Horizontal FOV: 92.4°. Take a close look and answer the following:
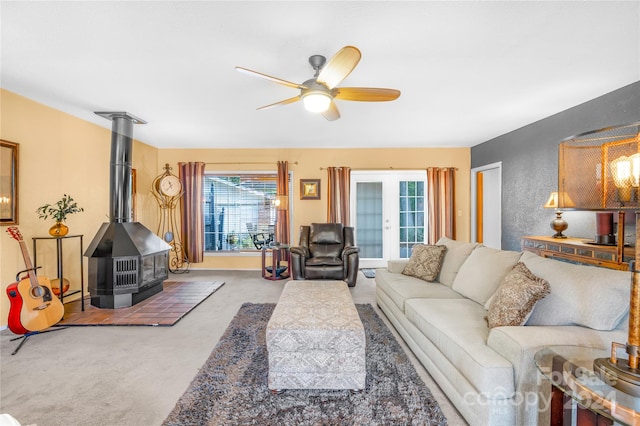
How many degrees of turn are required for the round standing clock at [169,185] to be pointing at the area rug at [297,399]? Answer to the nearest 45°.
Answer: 0° — it already faces it

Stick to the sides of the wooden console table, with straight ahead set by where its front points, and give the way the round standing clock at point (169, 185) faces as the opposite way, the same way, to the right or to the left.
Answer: to the left

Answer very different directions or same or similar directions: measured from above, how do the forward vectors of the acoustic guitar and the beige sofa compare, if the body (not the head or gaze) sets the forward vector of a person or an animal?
very different directions

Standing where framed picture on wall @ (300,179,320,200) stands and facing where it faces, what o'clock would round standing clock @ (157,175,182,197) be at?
The round standing clock is roughly at 3 o'clock from the framed picture on wall.

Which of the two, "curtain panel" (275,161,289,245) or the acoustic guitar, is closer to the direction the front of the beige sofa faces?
the acoustic guitar

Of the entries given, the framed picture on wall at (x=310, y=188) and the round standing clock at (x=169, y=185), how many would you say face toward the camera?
2

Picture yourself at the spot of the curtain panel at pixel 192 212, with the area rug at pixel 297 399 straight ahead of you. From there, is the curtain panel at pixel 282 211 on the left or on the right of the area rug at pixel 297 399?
left

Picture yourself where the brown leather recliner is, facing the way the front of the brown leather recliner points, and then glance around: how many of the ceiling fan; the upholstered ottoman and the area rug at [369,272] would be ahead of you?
2

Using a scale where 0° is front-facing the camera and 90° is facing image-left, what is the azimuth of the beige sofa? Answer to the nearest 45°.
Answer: approximately 45°

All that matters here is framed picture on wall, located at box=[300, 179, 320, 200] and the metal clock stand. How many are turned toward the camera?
2
